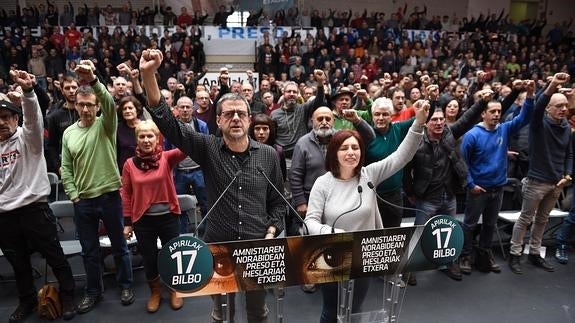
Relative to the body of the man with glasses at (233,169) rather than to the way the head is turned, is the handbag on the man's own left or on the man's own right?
on the man's own right

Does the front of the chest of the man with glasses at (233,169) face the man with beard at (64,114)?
no

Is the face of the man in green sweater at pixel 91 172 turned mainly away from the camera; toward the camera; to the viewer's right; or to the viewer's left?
toward the camera

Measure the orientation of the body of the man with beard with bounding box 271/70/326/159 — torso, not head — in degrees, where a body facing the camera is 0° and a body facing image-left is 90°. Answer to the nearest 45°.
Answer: approximately 0°

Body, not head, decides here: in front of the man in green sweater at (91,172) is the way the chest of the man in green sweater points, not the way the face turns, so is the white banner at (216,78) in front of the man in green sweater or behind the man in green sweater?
behind

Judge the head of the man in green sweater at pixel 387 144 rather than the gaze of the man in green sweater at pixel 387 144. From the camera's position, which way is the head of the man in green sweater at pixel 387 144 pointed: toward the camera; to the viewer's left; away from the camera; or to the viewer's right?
toward the camera

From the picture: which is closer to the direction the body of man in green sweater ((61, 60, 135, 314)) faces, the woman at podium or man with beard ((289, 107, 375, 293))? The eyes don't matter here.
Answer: the woman at podium

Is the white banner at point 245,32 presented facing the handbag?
yes

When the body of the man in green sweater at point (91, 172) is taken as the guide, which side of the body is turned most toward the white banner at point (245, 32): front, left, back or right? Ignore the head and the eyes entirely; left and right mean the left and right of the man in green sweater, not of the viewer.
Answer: back

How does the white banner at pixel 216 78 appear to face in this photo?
toward the camera

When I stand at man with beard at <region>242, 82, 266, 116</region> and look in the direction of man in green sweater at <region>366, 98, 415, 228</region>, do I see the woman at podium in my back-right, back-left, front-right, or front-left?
front-right

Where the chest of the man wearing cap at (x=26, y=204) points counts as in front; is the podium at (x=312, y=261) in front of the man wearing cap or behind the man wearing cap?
in front

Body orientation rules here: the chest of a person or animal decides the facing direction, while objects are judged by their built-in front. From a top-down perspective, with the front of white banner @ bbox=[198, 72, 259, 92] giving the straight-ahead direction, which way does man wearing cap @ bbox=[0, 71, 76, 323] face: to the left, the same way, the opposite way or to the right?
the same way

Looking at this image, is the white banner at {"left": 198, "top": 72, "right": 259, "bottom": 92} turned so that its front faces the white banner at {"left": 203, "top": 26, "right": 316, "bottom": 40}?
no

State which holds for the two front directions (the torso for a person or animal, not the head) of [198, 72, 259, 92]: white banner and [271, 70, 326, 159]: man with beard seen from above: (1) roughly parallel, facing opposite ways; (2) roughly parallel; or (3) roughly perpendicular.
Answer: roughly parallel

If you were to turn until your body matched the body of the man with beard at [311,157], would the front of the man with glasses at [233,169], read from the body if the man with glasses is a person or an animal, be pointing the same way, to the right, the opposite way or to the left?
the same way

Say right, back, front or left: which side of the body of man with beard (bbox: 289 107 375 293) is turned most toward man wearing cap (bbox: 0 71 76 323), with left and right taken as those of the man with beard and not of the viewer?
right

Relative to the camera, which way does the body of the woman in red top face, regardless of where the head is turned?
toward the camera

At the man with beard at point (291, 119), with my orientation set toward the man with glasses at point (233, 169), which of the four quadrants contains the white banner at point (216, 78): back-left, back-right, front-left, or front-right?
back-right

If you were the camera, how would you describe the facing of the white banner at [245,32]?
facing the viewer

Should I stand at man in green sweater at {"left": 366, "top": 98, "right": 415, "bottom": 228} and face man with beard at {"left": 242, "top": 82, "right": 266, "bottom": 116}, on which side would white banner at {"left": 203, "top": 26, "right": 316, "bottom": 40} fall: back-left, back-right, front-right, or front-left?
front-right
